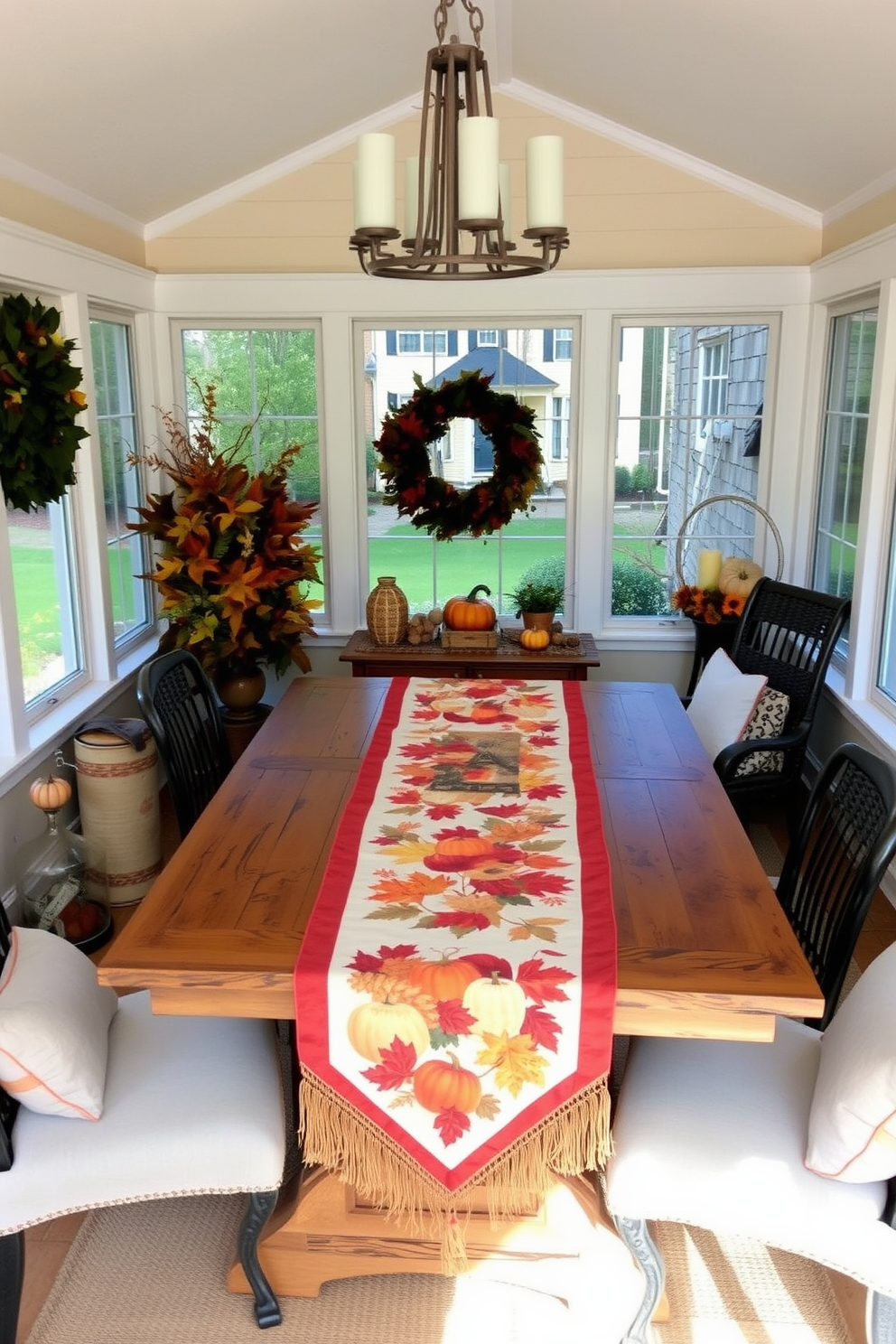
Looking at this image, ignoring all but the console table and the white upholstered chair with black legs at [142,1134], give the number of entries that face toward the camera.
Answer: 1

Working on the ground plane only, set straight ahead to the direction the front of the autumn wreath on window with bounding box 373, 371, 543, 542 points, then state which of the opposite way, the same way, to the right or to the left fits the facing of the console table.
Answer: the same way

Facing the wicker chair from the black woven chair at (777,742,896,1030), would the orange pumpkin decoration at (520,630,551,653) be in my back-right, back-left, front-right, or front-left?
front-left

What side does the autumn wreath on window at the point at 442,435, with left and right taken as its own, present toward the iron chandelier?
front

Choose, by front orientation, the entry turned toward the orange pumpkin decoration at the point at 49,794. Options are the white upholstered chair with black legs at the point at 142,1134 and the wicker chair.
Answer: the wicker chair

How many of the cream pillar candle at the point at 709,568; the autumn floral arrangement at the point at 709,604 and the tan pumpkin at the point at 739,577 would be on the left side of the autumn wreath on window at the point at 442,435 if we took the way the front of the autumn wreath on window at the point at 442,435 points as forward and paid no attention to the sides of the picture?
3

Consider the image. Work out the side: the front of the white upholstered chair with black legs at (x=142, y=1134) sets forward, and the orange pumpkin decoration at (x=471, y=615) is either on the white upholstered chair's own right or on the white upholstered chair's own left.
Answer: on the white upholstered chair's own left

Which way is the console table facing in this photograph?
toward the camera

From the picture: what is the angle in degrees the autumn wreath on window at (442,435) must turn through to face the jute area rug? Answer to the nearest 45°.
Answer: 0° — it already faces it

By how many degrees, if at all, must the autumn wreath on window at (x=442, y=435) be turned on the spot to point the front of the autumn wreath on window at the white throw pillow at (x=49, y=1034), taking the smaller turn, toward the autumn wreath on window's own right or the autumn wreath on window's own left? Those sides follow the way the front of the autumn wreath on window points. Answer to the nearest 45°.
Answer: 0° — it already faces it

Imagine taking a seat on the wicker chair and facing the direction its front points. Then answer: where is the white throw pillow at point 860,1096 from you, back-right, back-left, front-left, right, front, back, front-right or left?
front-left

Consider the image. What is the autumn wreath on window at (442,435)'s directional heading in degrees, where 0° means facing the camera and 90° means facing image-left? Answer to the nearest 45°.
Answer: approximately 0°

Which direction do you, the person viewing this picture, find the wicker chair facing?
facing the viewer and to the left of the viewer

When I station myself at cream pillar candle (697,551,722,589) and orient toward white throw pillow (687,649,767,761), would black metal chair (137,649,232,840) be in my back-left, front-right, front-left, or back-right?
front-right

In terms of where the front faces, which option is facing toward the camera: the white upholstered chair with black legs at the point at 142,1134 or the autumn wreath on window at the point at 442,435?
the autumn wreath on window

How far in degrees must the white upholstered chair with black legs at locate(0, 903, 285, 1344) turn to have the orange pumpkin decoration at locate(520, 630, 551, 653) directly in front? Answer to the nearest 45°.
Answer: approximately 45° to its left

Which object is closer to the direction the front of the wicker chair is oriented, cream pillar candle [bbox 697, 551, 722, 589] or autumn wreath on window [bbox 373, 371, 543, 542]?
the autumn wreath on window

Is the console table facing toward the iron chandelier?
yes

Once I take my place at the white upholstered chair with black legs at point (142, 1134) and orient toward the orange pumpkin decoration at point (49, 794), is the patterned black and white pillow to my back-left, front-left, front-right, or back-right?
front-right

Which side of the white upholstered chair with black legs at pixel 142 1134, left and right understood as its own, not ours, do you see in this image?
right
